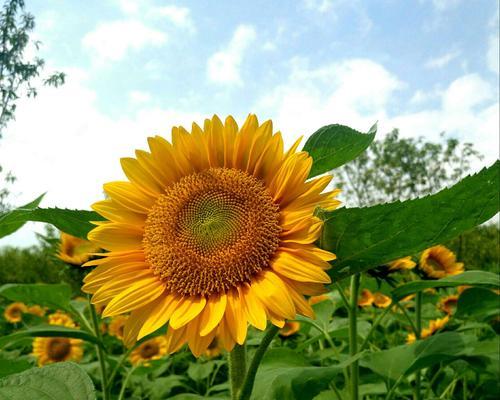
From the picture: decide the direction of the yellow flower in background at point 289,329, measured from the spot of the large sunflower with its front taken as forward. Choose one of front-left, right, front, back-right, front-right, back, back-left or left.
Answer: back

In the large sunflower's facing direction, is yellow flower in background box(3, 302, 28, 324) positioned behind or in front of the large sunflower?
behind

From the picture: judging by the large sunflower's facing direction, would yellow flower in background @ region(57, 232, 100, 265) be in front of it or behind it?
behind

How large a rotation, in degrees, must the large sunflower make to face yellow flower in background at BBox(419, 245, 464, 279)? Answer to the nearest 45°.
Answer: approximately 135° to its left

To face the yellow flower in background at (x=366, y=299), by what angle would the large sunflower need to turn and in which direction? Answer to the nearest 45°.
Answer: approximately 180°

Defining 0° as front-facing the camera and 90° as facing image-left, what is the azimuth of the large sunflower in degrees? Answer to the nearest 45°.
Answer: approximately 0°

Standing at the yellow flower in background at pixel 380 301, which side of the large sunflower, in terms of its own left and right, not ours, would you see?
back
